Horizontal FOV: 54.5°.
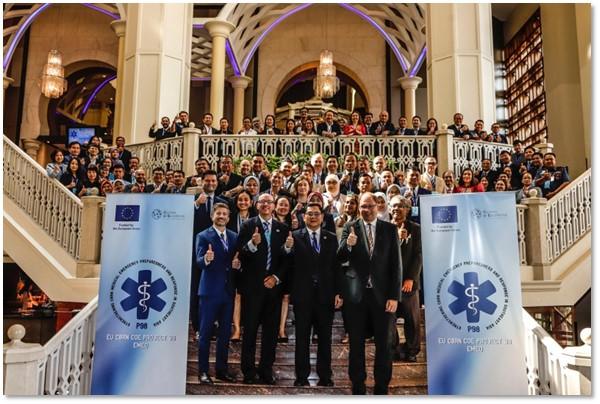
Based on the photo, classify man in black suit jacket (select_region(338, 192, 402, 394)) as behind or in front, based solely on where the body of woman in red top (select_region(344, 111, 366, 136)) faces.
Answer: in front

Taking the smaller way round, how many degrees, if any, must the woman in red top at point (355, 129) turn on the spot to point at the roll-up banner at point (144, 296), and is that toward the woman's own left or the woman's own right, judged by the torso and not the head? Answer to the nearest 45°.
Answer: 0° — they already face it

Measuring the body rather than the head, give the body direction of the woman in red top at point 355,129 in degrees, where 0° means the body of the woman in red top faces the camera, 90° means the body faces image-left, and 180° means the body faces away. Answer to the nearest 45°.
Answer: approximately 0°

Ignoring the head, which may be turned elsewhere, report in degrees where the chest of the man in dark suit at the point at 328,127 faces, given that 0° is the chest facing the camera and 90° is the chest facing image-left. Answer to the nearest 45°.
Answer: approximately 0°

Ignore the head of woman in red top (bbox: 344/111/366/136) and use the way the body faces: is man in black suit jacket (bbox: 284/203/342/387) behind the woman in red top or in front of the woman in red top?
in front

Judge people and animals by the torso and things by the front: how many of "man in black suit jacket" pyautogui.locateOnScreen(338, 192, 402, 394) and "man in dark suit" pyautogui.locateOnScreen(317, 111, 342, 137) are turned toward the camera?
2

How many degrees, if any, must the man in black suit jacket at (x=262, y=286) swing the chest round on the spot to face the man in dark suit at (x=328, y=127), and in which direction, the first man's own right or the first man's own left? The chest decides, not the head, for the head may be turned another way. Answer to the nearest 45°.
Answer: approximately 180°

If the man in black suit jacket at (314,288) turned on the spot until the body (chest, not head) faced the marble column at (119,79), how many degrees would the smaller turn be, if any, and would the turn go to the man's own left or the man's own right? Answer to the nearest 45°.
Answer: approximately 135° to the man's own right
